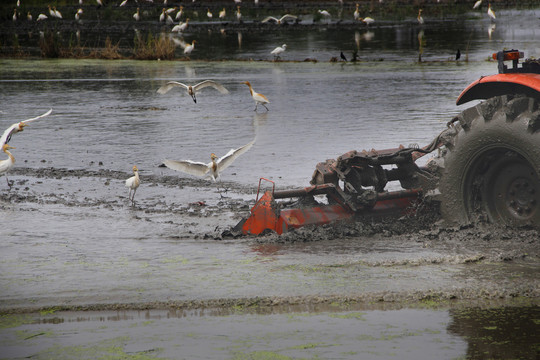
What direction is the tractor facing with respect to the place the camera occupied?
facing to the right of the viewer

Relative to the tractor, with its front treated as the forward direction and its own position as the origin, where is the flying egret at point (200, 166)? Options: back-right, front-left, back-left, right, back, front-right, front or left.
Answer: back-left

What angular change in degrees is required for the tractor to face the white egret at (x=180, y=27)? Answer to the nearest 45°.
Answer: approximately 90° to its left

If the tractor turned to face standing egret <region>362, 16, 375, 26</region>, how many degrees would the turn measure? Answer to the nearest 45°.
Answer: approximately 90° to its left
